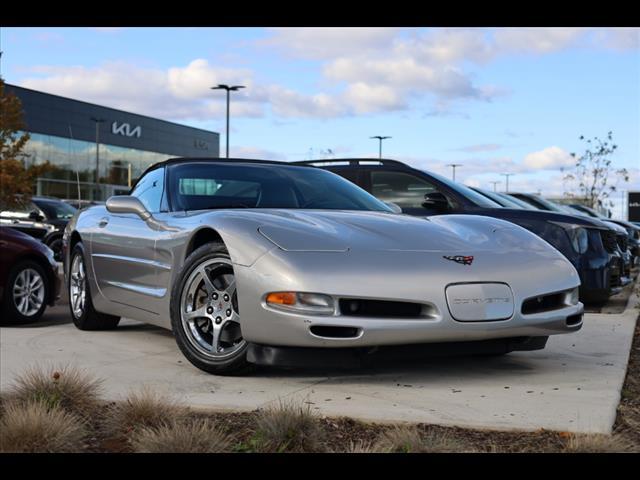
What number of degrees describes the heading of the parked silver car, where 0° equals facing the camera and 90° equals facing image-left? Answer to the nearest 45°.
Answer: approximately 315°

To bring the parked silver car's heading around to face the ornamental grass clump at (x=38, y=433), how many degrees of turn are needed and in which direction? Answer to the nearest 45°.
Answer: approximately 90° to its right

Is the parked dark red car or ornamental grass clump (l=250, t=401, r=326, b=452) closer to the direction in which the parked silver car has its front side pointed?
the ornamental grass clump

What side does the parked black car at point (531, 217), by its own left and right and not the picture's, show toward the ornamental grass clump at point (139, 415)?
right

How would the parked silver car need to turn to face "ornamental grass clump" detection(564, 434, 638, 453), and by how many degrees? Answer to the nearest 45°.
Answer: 0° — it already faces it

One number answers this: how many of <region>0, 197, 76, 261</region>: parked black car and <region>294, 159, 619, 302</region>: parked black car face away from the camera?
0

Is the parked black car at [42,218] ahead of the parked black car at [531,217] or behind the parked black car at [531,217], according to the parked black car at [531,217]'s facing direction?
behind

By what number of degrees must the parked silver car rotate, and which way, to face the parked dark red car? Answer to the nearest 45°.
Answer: approximately 180°

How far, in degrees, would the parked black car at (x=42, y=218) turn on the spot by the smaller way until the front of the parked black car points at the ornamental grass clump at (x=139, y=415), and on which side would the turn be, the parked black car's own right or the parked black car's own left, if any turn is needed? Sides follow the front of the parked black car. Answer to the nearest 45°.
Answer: approximately 45° to the parked black car's own right

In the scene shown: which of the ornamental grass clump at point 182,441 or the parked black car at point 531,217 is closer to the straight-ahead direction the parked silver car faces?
the ornamental grass clump
